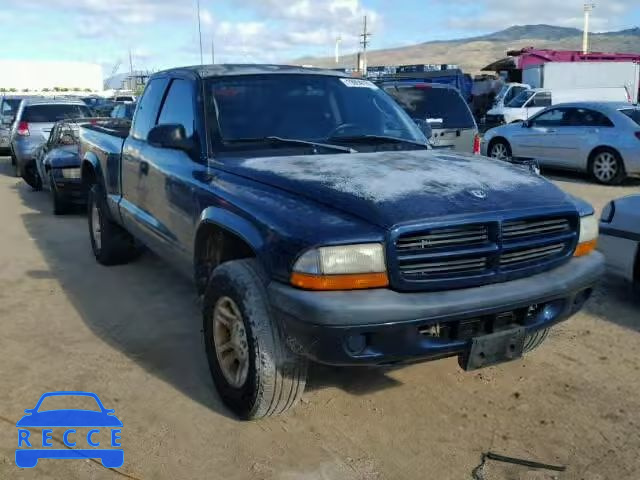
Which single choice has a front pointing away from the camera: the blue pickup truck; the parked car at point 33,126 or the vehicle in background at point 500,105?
the parked car

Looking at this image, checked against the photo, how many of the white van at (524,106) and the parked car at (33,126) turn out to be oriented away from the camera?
1

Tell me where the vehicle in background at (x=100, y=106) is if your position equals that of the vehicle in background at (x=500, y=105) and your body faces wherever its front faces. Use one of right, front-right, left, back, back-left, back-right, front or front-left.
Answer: front-right

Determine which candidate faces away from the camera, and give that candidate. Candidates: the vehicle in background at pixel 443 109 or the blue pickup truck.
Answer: the vehicle in background

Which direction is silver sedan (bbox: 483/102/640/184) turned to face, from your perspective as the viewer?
facing away from the viewer and to the left of the viewer

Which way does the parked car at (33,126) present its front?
away from the camera

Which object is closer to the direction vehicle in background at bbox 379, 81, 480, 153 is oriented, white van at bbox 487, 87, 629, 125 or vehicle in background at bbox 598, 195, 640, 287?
the white van

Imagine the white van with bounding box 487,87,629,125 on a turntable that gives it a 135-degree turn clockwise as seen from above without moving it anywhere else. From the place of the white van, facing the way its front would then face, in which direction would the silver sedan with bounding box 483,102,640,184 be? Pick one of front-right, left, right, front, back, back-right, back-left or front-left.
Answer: back

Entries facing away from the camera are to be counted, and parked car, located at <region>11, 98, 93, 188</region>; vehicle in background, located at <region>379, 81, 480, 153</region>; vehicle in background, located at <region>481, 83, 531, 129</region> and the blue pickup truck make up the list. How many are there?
2

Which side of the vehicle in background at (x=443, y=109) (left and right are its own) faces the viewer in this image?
back

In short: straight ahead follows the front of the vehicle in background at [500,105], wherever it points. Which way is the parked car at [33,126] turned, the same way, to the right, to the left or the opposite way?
to the right

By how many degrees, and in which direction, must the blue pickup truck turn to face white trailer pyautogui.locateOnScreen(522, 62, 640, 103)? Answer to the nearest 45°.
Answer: approximately 135° to its left

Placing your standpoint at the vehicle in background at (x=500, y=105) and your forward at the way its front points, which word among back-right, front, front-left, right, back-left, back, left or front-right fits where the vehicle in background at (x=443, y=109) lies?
front-left

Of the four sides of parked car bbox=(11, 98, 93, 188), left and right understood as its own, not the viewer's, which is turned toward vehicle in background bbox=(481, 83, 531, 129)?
right

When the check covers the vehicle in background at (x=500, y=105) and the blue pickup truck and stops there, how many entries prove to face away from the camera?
0

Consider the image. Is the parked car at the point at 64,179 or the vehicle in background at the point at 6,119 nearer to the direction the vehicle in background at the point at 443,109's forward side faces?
the vehicle in background
